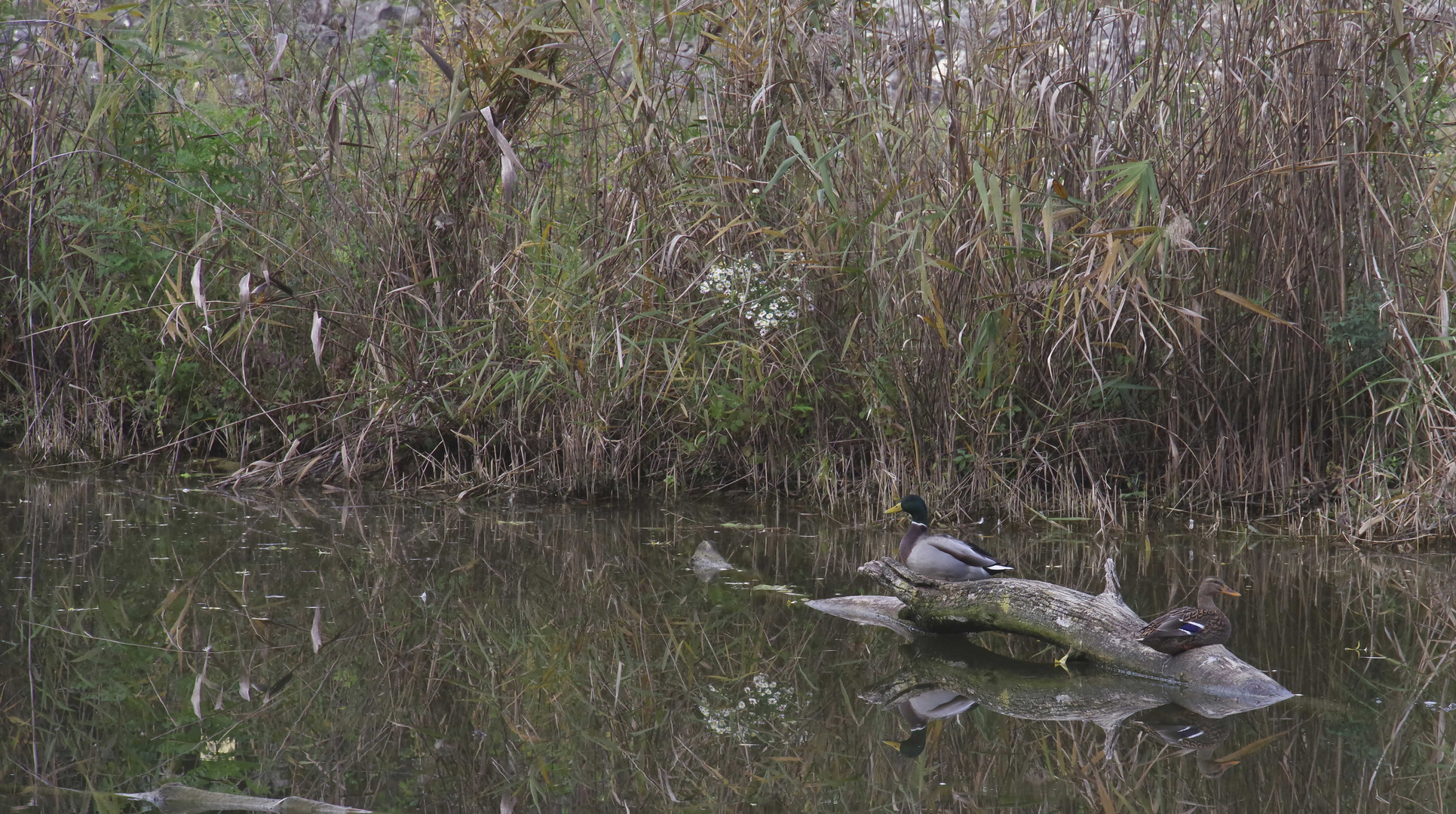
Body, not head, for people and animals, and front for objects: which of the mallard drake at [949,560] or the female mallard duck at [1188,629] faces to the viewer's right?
the female mallard duck

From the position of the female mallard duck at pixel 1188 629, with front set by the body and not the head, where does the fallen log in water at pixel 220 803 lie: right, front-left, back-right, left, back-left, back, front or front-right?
back-right

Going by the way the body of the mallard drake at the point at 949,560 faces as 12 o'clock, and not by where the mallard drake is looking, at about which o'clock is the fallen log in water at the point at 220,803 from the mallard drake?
The fallen log in water is roughly at 10 o'clock from the mallard drake.

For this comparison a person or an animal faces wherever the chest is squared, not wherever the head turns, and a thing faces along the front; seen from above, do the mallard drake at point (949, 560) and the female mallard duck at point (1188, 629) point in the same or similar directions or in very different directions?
very different directions

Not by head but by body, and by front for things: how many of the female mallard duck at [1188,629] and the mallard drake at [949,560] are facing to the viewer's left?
1

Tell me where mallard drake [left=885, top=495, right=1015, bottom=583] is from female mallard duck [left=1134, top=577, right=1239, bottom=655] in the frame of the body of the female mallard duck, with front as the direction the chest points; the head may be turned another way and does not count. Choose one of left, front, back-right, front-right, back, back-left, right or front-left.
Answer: back-left

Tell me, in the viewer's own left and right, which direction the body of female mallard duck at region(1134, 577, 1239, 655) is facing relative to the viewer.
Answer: facing to the right of the viewer

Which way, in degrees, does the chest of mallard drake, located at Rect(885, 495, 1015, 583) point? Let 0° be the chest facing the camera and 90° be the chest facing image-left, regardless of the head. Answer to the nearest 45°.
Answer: approximately 90°
